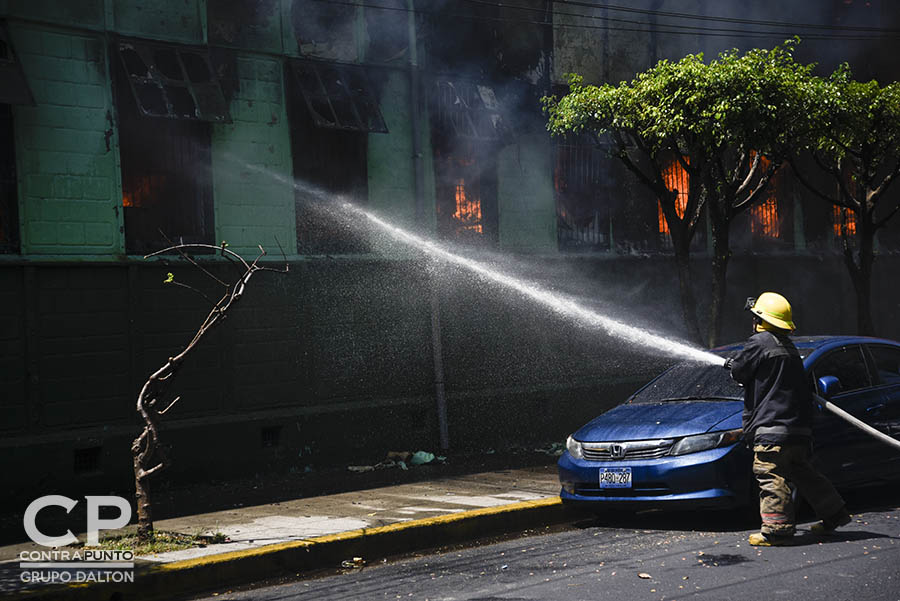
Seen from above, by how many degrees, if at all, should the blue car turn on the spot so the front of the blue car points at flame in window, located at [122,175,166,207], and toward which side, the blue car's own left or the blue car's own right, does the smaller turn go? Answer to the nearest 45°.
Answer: approximately 45° to the blue car's own right

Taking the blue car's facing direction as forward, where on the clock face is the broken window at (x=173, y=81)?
The broken window is roughly at 2 o'clock from the blue car.

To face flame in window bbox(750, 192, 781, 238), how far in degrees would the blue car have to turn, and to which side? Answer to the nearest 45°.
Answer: approximately 135° to its right

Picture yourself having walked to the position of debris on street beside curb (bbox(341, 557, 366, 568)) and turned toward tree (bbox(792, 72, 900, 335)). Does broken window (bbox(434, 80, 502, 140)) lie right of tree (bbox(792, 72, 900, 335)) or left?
left

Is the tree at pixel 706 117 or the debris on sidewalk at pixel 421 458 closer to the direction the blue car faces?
the debris on sidewalk

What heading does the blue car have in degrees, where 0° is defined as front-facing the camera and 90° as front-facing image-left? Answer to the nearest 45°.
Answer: approximately 45°

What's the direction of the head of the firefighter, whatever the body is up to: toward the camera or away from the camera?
away from the camera

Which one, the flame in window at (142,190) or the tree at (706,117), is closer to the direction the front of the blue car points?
the flame in window

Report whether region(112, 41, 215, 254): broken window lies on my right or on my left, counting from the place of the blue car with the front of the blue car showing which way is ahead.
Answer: on my right

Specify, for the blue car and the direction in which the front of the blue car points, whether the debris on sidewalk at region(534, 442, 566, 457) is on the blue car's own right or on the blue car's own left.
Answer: on the blue car's own right
